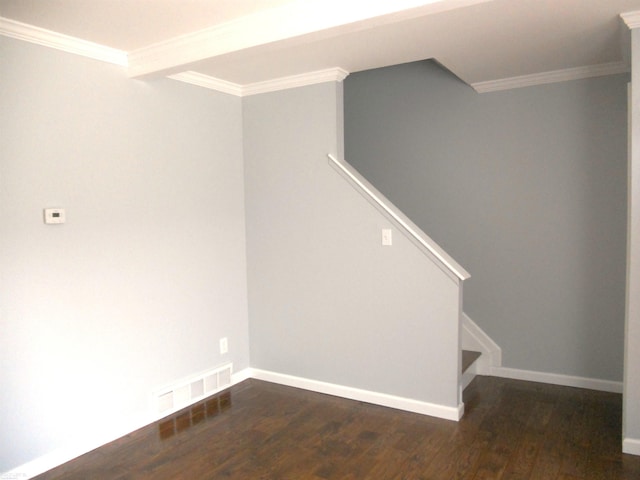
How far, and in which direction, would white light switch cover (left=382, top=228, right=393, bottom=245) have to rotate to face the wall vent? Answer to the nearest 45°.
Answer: approximately 45° to its right

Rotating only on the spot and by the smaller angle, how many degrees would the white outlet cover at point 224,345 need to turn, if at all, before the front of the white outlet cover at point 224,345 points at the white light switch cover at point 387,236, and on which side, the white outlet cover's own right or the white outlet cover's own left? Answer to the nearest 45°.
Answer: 0° — it already faces it

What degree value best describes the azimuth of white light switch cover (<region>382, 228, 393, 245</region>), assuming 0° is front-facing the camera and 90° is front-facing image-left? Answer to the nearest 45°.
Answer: approximately 45°

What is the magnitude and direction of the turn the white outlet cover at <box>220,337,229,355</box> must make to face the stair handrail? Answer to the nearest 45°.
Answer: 0° — it already faces it

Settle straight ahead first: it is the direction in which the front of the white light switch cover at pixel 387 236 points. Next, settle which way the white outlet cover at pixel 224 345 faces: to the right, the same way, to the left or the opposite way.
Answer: to the left

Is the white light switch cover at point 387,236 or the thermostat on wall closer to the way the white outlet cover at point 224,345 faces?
the white light switch cover

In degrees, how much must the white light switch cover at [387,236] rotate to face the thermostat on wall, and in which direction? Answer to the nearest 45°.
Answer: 0° — it already faces it

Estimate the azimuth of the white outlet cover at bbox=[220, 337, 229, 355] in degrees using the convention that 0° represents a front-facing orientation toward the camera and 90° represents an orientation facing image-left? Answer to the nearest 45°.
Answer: approximately 315°

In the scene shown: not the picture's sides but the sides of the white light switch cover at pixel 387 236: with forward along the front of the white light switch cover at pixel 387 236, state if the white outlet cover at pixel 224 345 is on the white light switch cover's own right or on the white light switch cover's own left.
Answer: on the white light switch cover's own right

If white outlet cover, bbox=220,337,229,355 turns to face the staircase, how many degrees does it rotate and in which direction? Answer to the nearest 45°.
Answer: approximately 45° to its left

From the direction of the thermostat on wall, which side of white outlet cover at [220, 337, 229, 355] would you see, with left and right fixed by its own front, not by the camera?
right
